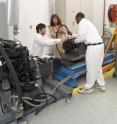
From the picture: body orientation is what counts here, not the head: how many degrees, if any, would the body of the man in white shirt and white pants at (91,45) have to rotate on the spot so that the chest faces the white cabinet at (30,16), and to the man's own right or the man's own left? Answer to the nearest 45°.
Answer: approximately 45° to the man's own right

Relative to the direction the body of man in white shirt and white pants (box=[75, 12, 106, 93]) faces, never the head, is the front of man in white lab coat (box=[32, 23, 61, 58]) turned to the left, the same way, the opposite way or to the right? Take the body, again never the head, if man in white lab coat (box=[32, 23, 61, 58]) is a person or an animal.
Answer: the opposite way

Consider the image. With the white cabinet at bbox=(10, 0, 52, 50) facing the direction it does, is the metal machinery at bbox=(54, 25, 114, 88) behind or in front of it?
in front

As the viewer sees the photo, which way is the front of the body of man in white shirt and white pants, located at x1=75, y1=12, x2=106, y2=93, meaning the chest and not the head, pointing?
to the viewer's left

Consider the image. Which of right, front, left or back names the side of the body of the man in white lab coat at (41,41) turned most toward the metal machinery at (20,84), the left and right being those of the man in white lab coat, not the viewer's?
right

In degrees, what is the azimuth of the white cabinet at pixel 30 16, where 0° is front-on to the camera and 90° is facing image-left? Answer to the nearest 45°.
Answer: approximately 315°

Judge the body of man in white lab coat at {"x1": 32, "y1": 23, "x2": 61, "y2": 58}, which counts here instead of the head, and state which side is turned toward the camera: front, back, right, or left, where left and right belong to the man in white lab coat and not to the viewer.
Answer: right

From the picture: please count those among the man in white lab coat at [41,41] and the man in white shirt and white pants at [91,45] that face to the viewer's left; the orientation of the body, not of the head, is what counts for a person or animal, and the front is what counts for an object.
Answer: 1
